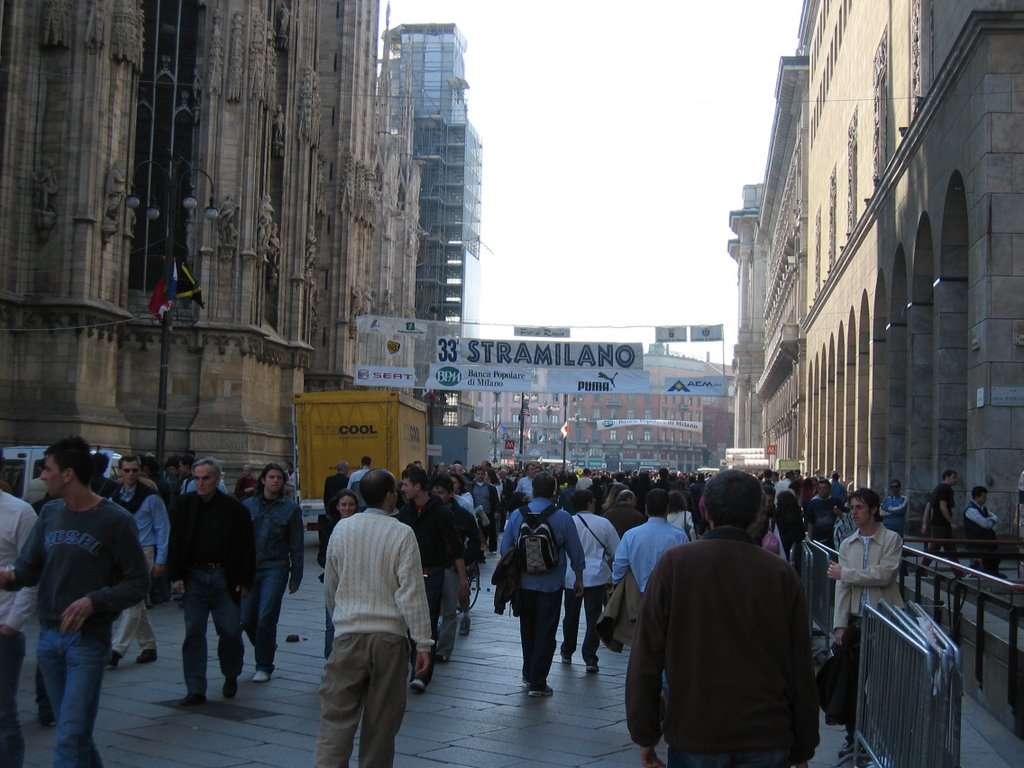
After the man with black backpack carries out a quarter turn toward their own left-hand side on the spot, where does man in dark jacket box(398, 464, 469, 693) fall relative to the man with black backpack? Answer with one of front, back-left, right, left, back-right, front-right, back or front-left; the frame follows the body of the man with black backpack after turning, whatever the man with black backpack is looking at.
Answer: front

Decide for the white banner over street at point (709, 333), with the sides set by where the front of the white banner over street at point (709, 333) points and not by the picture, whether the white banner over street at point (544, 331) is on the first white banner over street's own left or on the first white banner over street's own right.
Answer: on the first white banner over street's own right

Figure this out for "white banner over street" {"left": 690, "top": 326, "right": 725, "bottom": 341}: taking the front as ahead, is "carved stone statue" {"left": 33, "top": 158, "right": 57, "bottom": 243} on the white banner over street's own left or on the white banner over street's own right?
on the white banner over street's own right

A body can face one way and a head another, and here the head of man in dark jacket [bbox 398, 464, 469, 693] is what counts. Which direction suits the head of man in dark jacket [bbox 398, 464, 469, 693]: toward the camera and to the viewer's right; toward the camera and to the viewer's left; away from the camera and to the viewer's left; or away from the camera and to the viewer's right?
toward the camera and to the viewer's left

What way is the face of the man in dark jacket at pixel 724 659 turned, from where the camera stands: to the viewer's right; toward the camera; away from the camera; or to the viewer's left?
away from the camera

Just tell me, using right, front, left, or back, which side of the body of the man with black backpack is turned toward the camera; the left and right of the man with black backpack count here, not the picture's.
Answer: back

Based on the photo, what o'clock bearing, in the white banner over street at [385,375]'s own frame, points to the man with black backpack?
The man with black backpack is roughly at 12 o'clock from the white banner over street.

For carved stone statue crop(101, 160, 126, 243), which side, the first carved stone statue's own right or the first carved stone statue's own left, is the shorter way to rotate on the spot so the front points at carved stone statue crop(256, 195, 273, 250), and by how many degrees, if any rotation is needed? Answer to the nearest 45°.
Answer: approximately 90° to the first carved stone statue's own left

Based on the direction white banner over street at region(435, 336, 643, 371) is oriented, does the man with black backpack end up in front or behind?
in front

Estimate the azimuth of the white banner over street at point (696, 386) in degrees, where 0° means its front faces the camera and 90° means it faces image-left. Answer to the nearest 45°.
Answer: approximately 0°

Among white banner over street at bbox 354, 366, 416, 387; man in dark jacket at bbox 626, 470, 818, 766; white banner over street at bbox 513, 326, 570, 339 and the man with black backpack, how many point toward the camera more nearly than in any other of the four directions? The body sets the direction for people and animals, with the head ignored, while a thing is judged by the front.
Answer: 2

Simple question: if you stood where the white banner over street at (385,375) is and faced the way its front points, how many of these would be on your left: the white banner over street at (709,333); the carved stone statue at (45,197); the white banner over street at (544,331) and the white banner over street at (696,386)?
3

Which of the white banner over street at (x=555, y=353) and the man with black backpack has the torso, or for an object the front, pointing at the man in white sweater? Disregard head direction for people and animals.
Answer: the white banner over street

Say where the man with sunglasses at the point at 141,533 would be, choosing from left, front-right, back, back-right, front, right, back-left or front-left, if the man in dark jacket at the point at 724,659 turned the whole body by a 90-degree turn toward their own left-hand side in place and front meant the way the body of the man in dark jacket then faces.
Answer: front-right

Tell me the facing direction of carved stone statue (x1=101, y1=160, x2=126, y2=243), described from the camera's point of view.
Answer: facing the viewer and to the right of the viewer

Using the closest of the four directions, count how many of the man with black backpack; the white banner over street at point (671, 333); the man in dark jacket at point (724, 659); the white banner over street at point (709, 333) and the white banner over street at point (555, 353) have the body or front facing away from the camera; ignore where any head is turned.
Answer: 2

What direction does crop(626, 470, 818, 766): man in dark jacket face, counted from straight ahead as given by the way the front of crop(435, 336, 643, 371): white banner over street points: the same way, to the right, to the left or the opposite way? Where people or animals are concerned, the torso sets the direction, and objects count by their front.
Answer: the opposite way
